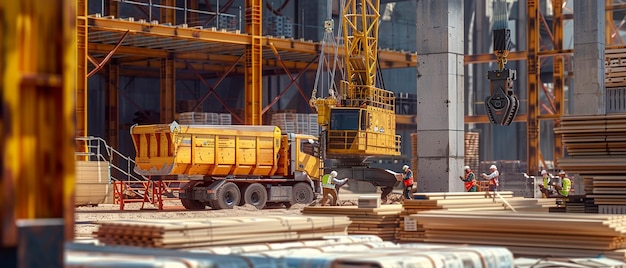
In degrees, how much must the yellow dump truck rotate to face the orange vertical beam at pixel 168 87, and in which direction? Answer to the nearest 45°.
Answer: approximately 45° to its left

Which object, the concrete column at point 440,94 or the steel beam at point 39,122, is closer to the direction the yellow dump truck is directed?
the concrete column

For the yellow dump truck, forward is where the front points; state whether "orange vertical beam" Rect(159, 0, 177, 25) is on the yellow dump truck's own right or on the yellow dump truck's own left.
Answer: on the yellow dump truck's own left

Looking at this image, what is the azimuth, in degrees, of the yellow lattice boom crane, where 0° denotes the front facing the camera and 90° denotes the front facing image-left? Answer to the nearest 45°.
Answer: approximately 45°

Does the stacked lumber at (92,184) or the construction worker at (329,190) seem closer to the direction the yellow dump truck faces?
the construction worker

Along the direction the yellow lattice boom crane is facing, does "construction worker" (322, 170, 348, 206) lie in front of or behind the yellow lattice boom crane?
in front

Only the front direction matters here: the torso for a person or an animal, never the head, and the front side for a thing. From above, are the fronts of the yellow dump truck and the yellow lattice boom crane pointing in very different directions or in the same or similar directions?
very different directions

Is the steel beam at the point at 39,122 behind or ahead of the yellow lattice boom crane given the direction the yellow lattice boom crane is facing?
ahead

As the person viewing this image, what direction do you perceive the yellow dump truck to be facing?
facing away from the viewer and to the right of the viewer

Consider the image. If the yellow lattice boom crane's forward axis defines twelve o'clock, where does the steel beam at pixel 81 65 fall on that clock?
The steel beam is roughly at 1 o'clock from the yellow lattice boom crane.
